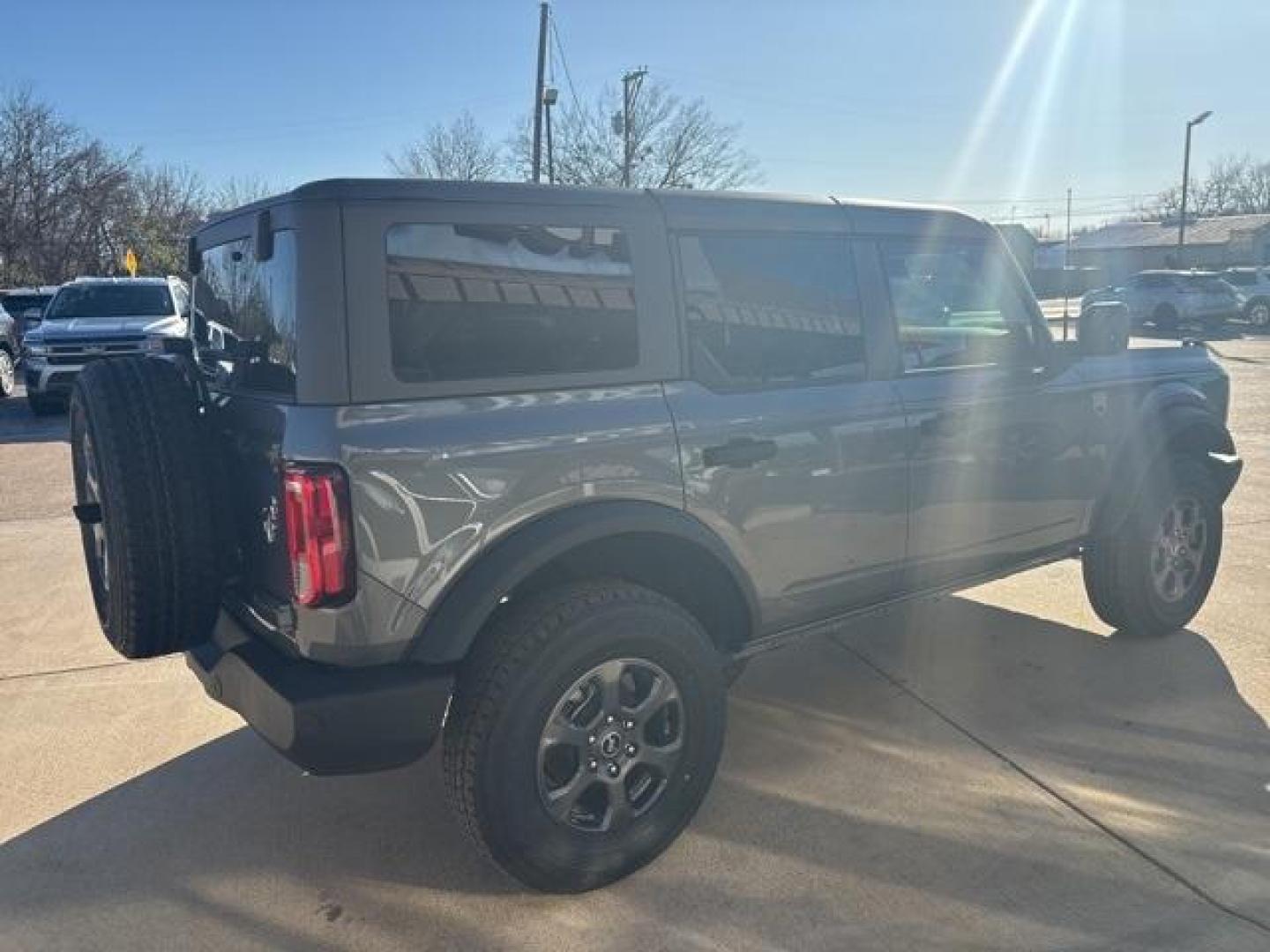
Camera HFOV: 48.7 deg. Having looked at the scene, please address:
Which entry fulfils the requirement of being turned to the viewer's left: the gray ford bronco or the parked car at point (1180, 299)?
the parked car

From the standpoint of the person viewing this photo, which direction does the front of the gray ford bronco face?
facing away from the viewer and to the right of the viewer

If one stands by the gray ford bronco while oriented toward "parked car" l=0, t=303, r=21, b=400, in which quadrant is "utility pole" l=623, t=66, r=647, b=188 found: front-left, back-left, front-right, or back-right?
front-right

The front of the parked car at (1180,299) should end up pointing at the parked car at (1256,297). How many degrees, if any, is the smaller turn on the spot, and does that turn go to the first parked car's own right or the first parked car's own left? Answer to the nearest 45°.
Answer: approximately 135° to the first parked car's own right

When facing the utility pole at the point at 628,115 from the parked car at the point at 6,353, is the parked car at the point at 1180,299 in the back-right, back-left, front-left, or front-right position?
front-right

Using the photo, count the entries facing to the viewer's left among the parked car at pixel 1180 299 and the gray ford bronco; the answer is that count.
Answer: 1

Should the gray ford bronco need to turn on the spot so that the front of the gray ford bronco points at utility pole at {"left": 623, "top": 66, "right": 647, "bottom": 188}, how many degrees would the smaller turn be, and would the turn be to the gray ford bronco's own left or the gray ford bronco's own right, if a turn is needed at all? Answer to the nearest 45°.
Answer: approximately 45° to the gray ford bronco's own left

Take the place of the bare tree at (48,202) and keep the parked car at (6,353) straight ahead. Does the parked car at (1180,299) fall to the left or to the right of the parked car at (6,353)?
left

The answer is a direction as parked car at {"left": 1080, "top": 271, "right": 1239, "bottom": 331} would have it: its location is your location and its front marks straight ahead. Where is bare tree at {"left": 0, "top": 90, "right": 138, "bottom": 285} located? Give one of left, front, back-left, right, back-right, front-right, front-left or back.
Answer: front

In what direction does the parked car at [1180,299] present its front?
to the viewer's left

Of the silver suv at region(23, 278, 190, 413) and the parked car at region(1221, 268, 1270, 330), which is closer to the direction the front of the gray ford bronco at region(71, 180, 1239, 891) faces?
the parked car

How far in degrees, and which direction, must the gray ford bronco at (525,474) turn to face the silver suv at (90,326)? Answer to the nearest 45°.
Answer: approximately 90° to its left

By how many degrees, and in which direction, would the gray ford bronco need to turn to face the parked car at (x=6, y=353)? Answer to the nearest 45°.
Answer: approximately 90° to its left

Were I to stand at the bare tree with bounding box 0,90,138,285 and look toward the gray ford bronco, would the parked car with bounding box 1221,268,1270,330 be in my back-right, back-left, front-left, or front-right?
front-left

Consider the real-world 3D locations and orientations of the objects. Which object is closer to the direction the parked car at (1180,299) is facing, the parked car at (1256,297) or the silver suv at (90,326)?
the silver suv
